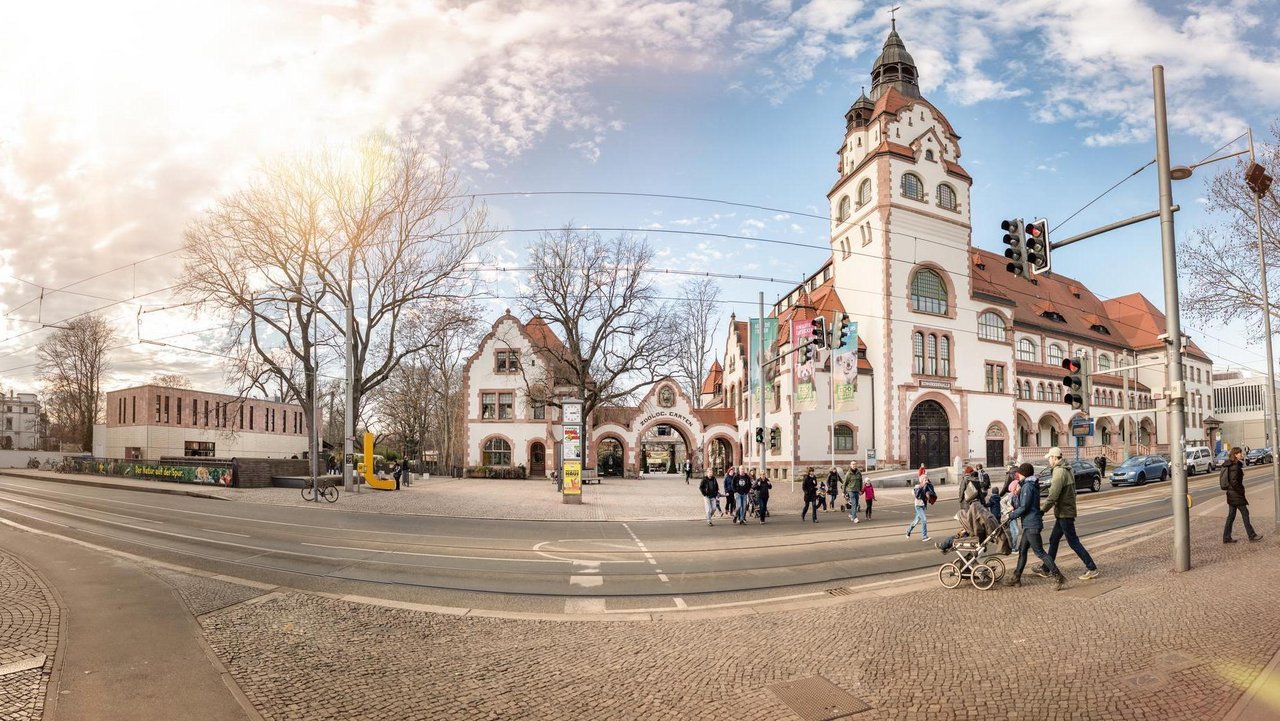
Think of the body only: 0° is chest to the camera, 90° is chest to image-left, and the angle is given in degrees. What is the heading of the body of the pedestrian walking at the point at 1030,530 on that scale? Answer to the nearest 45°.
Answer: approximately 90°

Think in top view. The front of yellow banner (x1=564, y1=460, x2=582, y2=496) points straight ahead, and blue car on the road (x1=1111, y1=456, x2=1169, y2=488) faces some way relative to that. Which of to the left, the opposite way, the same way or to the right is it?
to the right

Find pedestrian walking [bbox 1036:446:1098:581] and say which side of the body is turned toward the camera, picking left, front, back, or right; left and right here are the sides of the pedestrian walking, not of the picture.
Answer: left

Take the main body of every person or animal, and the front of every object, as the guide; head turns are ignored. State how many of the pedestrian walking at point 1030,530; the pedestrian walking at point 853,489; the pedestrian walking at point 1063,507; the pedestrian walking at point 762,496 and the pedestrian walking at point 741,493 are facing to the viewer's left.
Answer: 2

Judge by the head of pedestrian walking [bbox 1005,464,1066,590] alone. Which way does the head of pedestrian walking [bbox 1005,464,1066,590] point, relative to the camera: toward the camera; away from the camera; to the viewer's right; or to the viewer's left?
to the viewer's left

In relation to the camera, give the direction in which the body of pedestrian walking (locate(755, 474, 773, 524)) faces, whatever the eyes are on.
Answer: toward the camera

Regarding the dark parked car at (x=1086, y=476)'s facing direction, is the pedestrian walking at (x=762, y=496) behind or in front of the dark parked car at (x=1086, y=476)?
in front

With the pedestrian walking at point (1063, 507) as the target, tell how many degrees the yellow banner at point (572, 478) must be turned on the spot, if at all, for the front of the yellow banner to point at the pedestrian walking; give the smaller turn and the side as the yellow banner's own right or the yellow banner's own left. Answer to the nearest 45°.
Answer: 0° — it already faces them

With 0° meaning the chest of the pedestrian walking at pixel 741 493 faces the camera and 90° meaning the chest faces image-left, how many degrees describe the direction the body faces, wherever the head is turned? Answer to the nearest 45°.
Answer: approximately 0°

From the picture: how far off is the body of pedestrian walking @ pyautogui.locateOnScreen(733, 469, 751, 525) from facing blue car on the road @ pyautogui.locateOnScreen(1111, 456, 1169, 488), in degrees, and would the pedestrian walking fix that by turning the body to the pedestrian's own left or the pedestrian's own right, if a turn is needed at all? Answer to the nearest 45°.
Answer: approximately 135° to the pedestrian's own left

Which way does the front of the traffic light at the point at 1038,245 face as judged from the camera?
facing the viewer and to the left of the viewer
